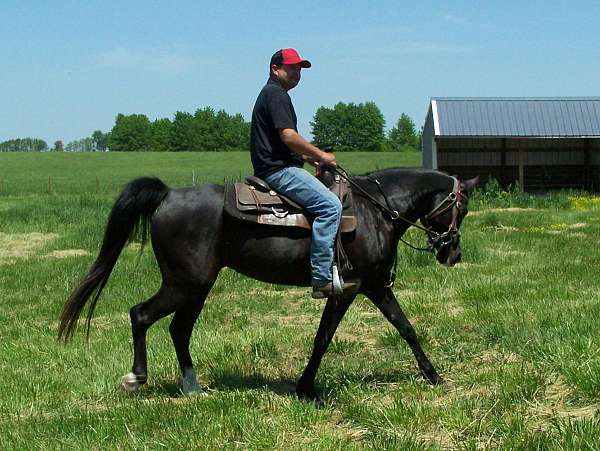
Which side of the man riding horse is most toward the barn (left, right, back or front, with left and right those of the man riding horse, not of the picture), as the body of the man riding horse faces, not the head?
left

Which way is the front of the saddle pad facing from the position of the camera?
facing to the right of the viewer

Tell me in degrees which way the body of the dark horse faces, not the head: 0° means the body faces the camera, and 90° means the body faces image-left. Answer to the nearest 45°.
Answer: approximately 270°

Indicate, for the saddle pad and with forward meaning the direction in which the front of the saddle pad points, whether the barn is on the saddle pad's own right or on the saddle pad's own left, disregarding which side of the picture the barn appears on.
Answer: on the saddle pad's own left

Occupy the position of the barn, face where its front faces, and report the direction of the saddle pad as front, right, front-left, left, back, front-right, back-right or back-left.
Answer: front

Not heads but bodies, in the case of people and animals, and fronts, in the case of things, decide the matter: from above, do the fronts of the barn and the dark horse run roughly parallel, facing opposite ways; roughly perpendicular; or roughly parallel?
roughly perpendicular

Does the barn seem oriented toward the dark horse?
yes

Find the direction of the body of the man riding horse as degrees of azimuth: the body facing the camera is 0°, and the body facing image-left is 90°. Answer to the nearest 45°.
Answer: approximately 270°

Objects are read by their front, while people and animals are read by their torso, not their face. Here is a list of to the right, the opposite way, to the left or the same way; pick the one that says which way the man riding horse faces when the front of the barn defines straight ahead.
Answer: to the left
